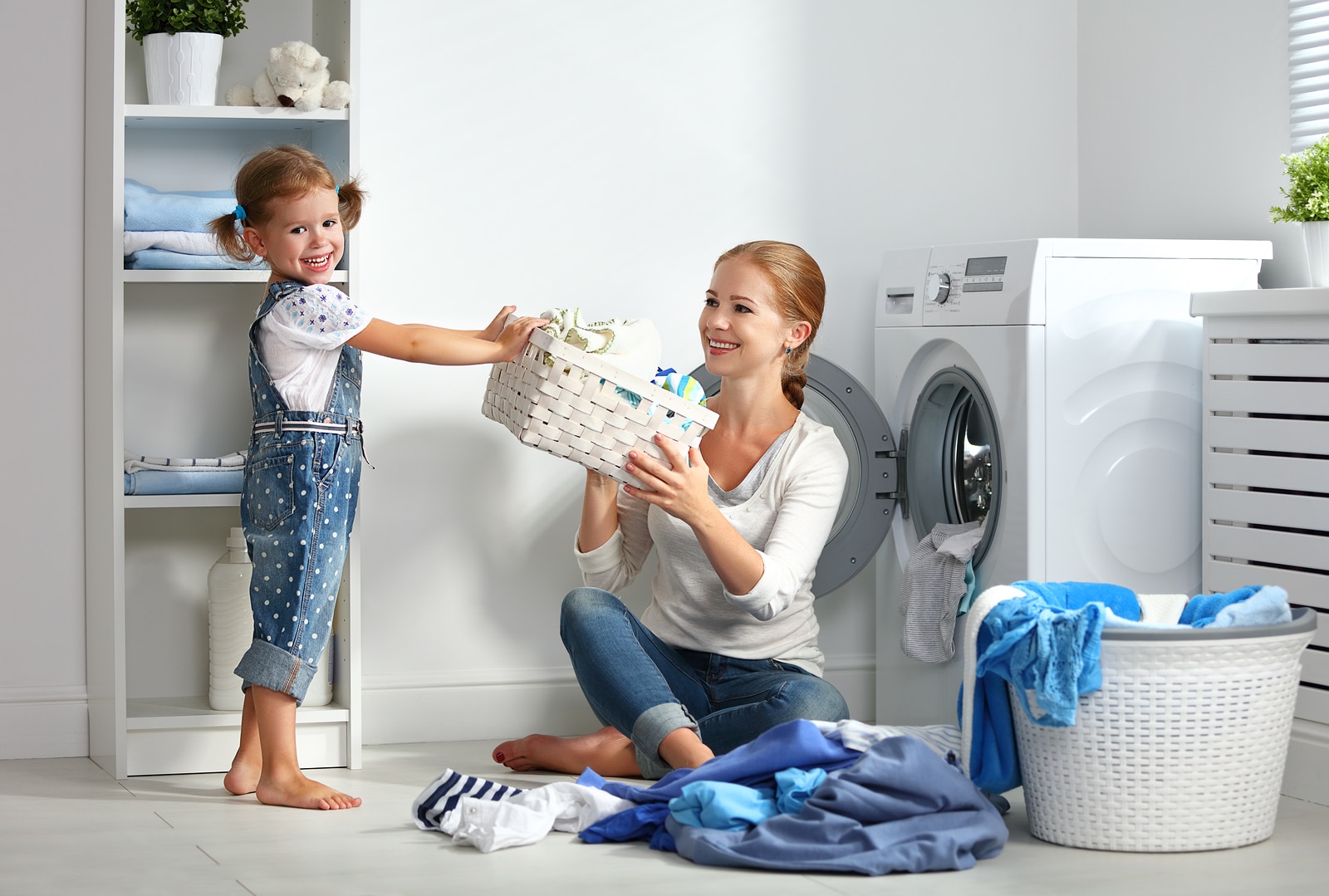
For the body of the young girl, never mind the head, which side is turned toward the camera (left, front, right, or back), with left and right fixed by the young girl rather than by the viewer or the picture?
right

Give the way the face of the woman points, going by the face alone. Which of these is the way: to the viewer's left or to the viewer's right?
to the viewer's left

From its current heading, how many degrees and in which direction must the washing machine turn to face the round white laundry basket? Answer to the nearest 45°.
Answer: approximately 45° to its left

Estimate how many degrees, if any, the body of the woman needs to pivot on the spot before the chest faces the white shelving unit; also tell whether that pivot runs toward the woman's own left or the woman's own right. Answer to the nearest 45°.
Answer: approximately 45° to the woman's own right

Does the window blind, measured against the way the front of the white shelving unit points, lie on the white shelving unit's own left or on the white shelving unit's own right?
on the white shelving unit's own left

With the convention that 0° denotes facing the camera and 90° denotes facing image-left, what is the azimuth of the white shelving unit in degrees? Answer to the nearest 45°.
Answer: approximately 0°

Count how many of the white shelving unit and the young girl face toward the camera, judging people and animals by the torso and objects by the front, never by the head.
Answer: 1
